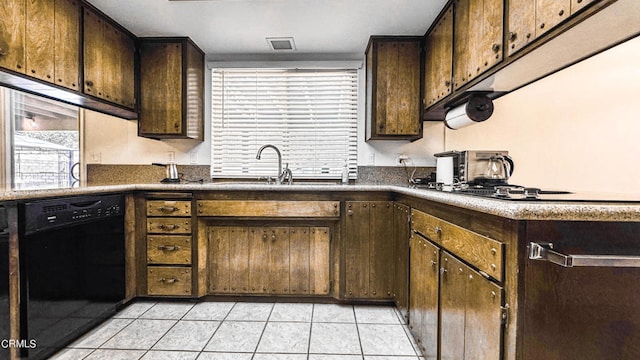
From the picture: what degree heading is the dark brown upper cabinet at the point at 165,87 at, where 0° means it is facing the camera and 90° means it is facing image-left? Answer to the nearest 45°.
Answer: approximately 0°

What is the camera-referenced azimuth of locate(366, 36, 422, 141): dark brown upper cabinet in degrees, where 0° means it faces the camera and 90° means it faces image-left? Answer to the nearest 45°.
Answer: approximately 0°

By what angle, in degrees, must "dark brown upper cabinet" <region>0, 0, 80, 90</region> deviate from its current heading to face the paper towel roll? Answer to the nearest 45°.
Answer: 0° — it already faces it

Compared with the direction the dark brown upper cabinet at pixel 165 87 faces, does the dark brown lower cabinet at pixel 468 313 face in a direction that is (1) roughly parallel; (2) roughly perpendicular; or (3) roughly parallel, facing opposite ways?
roughly perpendicular

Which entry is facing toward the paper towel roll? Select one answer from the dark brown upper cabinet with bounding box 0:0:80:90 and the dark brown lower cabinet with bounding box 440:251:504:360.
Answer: the dark brown upper cabinet

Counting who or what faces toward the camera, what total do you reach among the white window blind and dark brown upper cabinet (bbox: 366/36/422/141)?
2

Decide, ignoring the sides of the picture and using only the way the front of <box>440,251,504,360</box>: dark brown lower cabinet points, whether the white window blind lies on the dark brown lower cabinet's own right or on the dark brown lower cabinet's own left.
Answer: on the dark brown lower cabinet's own right

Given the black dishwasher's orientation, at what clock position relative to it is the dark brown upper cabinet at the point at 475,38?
The dark brown upper cabinet is roughly at 12 o'clock from the black dishwasher.

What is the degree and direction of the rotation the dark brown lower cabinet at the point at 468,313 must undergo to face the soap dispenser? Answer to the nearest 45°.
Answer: approximately 90° to its right

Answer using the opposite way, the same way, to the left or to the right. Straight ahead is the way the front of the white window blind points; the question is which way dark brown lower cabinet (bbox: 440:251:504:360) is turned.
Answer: to the right
